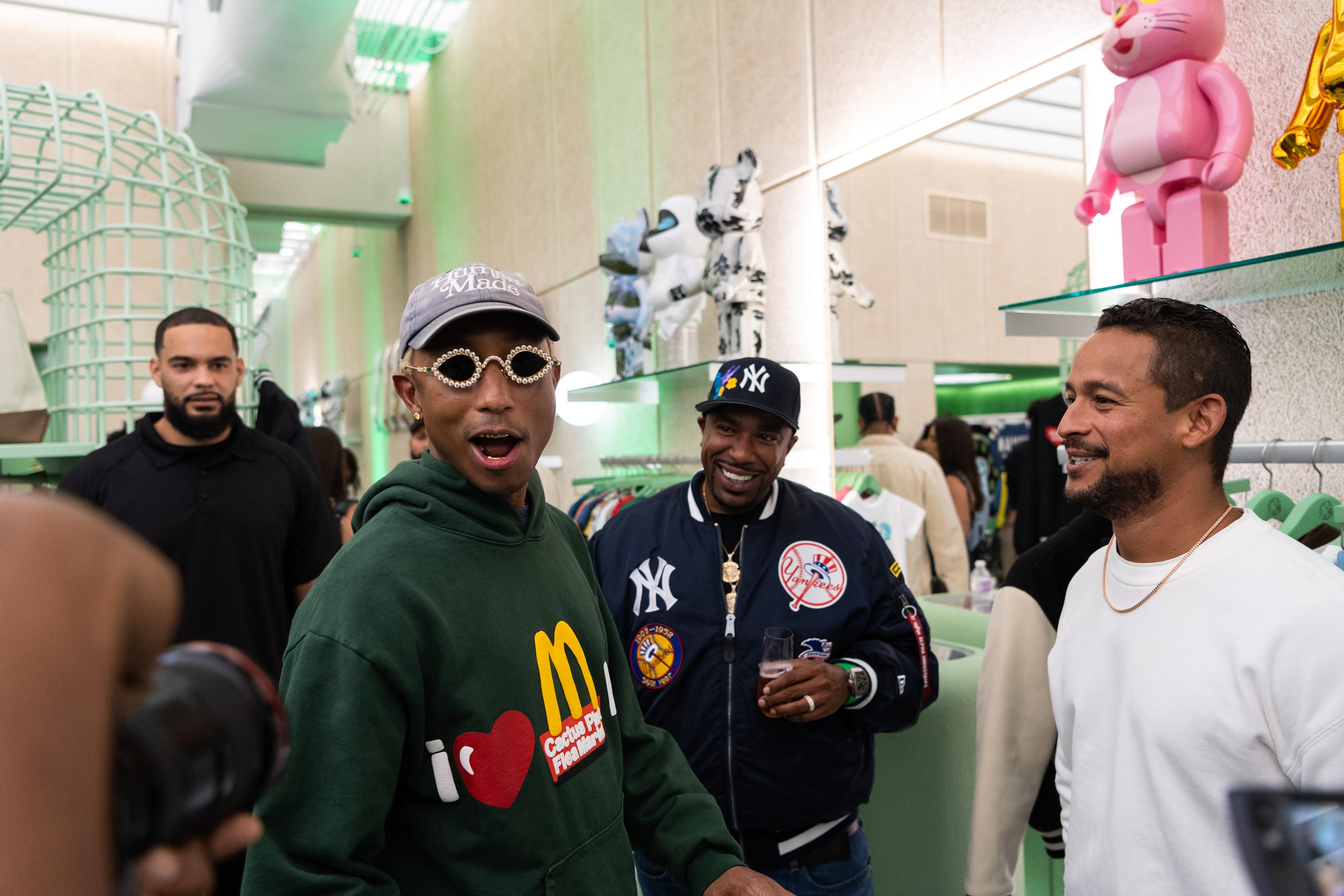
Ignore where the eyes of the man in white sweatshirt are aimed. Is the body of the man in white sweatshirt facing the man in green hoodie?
yes

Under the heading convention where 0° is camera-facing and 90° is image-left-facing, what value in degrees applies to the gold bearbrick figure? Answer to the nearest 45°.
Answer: approximately 45°

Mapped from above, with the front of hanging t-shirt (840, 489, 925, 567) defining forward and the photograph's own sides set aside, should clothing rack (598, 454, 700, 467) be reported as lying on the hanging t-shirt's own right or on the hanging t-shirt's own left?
on the hanging t-shirt's own right

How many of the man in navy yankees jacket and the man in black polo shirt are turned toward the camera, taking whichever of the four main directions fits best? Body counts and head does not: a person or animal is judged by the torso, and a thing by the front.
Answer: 2

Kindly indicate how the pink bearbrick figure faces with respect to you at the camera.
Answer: facing the viewer and to the left of the viewer

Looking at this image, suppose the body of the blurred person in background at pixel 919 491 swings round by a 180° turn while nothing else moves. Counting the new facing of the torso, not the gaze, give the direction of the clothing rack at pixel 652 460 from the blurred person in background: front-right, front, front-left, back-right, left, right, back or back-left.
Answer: back-right

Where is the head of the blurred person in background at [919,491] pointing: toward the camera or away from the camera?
away from the camera

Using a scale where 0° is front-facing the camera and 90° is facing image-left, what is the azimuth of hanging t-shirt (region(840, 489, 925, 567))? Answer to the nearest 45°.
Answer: approximately 0°

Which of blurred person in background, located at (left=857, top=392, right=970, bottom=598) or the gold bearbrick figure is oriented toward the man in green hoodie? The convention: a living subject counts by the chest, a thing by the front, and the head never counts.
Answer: the gold bearbrick figure

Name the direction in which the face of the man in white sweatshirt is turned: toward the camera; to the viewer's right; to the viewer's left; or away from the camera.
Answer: to the viewer's left

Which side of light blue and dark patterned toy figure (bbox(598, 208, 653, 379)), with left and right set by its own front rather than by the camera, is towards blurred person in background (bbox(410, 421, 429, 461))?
right

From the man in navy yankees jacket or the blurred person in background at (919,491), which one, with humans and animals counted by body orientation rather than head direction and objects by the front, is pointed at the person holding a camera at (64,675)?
the man in navy yankees jacket

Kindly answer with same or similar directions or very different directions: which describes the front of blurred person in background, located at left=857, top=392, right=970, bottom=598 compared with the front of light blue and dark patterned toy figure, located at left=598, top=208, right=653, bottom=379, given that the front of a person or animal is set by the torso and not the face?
very different directions
